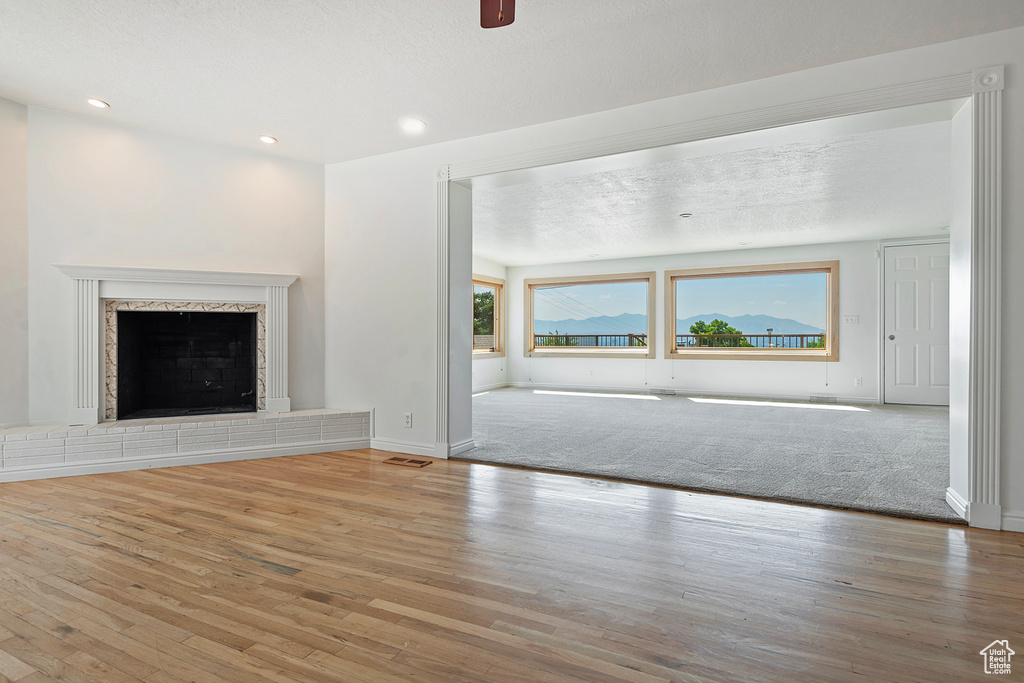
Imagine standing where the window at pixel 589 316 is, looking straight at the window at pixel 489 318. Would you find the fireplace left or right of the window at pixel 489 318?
left

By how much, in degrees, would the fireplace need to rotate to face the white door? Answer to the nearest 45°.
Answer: approximately 90° to its left

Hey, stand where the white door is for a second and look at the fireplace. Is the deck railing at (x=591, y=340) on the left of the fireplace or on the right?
right

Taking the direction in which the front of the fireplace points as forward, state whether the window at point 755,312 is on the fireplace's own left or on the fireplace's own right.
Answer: on the fireplace's own left

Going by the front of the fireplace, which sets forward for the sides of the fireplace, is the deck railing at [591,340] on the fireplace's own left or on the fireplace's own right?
on the fireplace's own left

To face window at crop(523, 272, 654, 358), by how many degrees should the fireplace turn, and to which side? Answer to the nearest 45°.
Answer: approximately 90° to its left

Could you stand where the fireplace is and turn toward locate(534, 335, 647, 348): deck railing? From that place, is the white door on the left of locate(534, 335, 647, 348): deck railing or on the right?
right

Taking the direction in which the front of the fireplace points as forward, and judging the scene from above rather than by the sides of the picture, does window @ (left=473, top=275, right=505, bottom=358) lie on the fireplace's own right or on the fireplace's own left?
on the fireplace's own left

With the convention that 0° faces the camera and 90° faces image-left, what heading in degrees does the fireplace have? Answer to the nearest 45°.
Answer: approximately 0°

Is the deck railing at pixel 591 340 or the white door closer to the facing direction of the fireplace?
the white door
